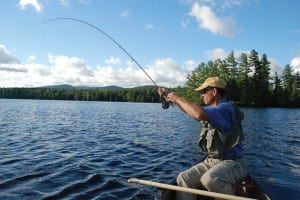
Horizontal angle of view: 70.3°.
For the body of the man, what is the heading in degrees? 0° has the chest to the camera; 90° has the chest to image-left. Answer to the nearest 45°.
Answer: approximately 90°

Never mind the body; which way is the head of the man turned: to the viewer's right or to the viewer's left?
to the viewer's left
